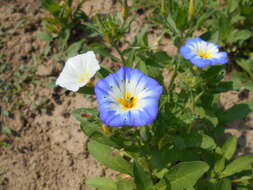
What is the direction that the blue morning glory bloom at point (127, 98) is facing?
toward the camera

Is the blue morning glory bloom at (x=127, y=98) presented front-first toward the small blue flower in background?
no
